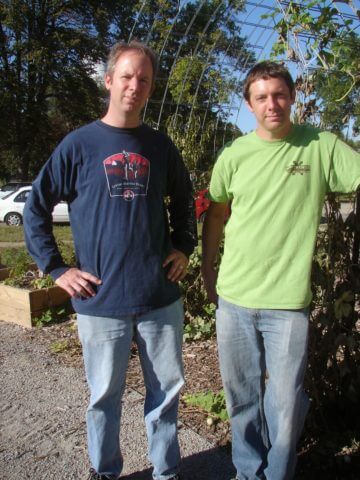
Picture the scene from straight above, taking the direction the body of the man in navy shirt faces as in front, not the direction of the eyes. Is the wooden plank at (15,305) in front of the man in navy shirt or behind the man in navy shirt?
behind

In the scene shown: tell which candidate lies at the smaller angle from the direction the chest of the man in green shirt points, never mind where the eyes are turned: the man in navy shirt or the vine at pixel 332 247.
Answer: the man in navy shirt

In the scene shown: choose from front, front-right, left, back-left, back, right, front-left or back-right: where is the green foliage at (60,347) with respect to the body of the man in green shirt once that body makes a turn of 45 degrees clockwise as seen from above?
right

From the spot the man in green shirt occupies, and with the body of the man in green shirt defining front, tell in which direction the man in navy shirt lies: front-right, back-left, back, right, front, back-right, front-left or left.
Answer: right

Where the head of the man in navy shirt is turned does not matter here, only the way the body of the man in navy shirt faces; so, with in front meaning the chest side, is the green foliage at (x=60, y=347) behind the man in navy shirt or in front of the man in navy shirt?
behind

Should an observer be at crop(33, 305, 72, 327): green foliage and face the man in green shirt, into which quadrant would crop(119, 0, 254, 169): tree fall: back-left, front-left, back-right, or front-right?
back-left

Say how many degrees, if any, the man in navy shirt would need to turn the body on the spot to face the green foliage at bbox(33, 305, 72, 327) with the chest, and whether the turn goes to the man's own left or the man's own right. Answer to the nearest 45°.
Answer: approximately 180°

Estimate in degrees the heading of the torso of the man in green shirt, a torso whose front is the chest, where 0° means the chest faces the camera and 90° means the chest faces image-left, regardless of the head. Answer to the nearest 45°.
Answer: approximately 0°

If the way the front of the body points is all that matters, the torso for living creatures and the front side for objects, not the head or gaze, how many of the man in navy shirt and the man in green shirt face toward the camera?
2
